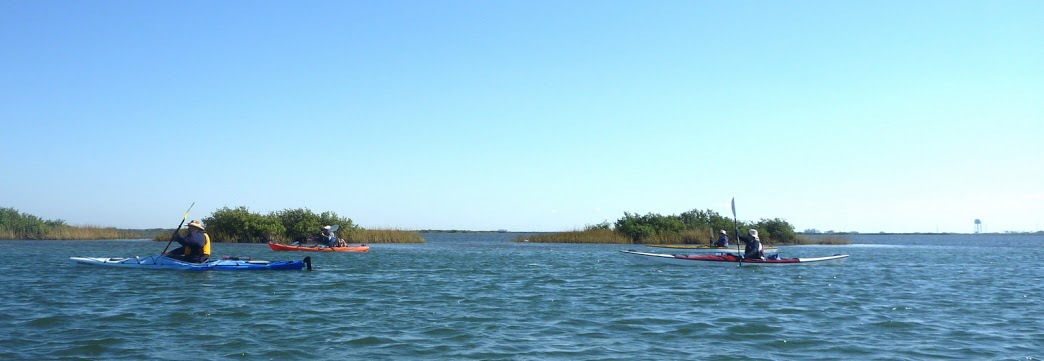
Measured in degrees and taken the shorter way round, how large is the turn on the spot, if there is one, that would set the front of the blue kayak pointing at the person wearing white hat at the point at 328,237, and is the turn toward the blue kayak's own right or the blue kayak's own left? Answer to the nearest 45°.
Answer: approximately 135° to the blue kayak's own right

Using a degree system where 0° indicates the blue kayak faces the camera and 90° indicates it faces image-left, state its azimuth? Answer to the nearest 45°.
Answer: approximately 90°

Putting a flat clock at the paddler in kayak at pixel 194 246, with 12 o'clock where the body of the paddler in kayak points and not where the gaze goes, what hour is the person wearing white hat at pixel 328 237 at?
The person wearing white hat is roughly at 4 o'clock from the paddler in kayak.

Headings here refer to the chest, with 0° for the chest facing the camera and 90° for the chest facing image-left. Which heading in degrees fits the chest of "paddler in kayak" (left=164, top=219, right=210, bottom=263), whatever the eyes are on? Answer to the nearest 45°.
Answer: approximately 90°

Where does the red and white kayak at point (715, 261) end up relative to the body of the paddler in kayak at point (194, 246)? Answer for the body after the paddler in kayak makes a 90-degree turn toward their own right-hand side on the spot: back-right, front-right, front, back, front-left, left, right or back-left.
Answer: right

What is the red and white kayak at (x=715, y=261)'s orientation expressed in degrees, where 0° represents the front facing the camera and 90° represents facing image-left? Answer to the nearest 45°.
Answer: approximately 90°

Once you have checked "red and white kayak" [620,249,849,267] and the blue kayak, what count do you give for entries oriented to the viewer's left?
2
